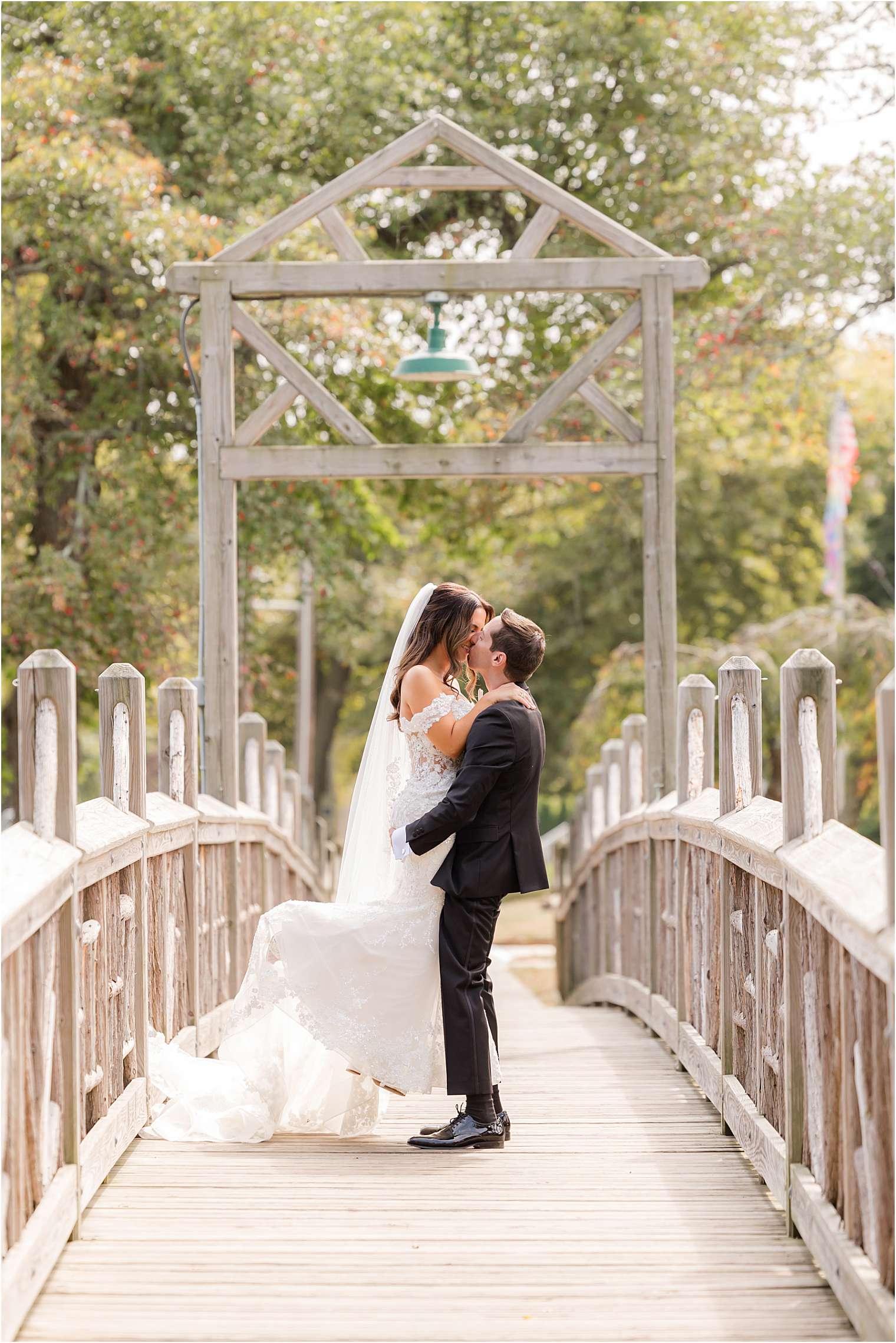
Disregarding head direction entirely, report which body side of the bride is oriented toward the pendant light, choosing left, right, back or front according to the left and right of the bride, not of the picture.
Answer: left

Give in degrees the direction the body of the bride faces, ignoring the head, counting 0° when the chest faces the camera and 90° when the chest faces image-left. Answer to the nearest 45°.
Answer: approximately 270°

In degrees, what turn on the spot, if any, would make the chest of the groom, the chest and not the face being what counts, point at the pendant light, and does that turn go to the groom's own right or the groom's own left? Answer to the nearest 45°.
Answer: approximately 90° to the groom's own right

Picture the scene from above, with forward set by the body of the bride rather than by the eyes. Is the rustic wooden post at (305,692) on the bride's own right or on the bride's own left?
on the bride's own left

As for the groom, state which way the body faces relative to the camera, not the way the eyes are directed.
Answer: to the viewer's left

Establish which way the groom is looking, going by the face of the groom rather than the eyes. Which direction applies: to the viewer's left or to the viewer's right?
to the viewer's left

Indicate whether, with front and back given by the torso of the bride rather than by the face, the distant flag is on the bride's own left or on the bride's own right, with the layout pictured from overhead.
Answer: on the bride's own left

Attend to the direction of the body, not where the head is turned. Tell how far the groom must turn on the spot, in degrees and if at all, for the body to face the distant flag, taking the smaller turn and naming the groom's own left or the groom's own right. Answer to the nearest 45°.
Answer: approximately 90° to the groom's own right

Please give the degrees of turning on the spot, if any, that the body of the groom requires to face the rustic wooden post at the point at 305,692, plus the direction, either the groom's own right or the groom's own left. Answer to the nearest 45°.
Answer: approximately 90° to the groom's own right
